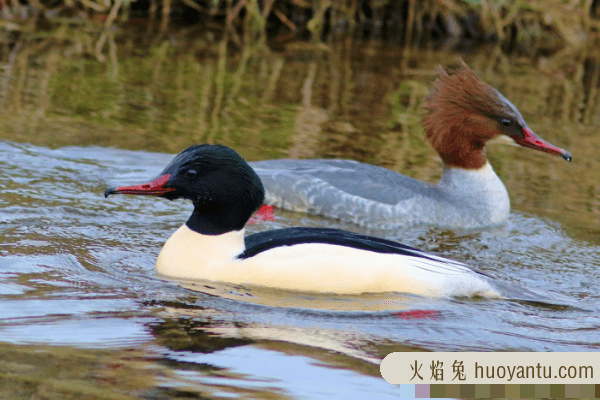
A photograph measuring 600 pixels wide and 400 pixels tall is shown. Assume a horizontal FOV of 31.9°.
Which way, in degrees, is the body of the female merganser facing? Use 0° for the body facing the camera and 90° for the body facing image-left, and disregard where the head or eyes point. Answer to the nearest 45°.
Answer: approximately 270°

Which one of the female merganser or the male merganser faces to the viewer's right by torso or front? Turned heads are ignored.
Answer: the female merganser

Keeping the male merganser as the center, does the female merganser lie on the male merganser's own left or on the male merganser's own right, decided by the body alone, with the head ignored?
on the male merganser's own right

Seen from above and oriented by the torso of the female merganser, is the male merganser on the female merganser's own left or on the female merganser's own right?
on the female merganser's own right

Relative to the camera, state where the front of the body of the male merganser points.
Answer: to the viewer's left

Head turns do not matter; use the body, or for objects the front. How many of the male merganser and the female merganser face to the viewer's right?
1

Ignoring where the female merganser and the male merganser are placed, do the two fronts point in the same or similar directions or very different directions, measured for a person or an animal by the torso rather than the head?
very different directions
